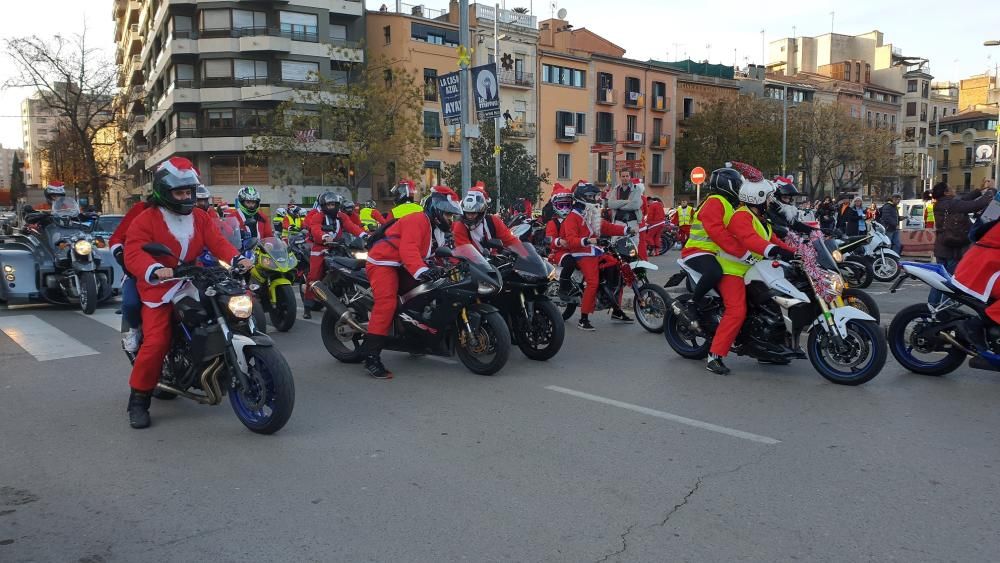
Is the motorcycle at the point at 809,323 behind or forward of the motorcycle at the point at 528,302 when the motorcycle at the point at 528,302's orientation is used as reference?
forward

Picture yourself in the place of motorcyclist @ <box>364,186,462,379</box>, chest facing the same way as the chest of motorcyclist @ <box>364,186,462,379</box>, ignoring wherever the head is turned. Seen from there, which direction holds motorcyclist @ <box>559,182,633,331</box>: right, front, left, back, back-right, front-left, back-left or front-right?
front-left

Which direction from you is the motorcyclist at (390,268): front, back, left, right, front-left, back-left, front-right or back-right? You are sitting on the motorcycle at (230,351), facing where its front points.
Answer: left

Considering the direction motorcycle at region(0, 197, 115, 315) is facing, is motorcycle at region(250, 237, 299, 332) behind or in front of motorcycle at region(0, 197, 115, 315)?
in front

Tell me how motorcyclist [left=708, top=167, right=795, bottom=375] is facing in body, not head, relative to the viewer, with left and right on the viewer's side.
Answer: facing to the right of the viewer

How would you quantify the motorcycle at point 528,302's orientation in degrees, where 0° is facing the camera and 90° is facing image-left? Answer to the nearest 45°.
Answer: approximately 315°

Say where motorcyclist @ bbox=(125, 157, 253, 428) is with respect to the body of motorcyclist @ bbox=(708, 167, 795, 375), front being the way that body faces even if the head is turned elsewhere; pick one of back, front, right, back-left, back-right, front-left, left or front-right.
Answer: back-right

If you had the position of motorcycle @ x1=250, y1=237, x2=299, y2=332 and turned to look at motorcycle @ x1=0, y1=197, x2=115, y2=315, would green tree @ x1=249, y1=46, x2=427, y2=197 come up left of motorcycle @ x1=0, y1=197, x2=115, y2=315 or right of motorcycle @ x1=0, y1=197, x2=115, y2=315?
right

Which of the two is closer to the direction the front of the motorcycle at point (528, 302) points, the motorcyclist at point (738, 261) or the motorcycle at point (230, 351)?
the motorcyclist

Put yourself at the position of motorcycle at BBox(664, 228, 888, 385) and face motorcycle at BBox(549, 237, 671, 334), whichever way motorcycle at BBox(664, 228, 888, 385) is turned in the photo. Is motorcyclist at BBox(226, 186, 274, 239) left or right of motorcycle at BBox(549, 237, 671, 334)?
left
